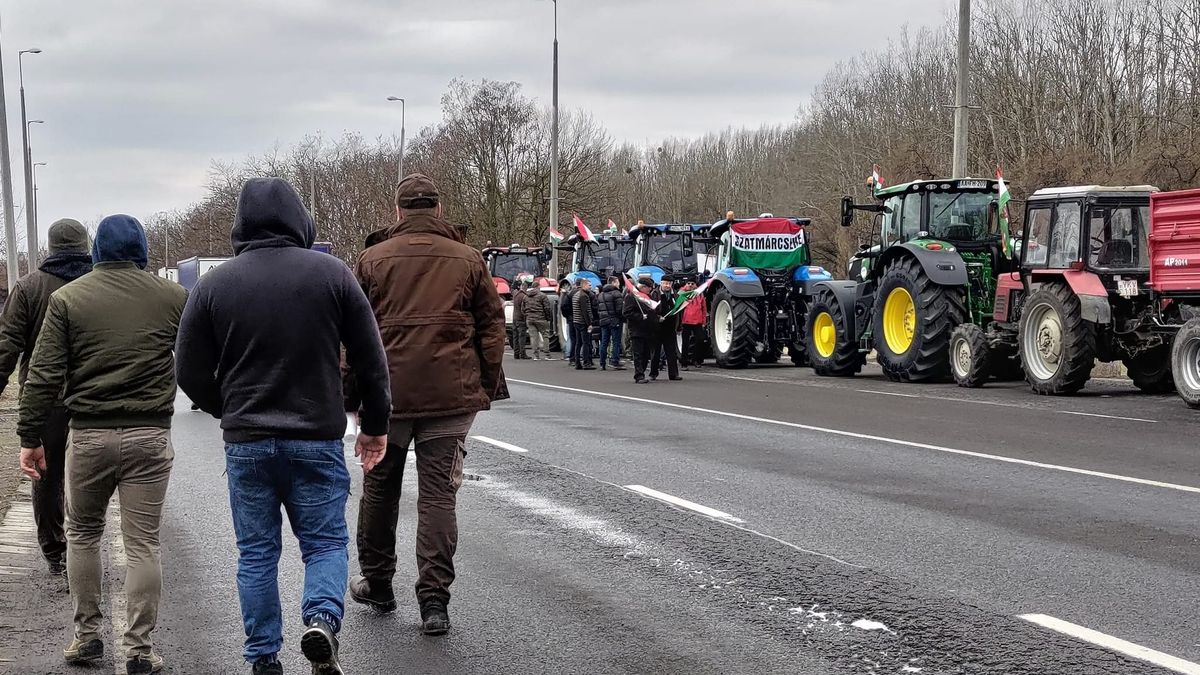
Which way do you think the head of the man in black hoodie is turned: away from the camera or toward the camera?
away from the camera

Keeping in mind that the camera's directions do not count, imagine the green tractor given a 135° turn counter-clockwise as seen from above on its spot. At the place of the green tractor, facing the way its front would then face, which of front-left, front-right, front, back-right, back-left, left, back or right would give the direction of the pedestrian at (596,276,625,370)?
back-right

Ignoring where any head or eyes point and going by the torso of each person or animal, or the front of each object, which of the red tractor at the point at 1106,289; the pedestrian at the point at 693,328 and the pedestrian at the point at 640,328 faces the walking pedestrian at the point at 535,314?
the red tractor

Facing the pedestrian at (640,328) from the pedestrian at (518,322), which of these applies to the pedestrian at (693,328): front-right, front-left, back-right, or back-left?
front-left

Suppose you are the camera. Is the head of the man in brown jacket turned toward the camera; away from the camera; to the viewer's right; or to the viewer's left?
away from the camera

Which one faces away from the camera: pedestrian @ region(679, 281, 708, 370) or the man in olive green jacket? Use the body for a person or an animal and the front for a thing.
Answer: the man in olive green jacket

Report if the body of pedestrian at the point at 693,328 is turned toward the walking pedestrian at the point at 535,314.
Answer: no

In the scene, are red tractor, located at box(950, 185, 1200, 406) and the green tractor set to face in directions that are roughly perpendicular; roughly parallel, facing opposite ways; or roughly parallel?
roughly parallel

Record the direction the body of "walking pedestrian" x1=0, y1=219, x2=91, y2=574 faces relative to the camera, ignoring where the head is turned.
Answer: away from the camera

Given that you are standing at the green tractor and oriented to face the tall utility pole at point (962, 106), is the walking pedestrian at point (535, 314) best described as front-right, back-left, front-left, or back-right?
front-left

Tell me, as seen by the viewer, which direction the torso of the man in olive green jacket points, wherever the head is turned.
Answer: away from the camera

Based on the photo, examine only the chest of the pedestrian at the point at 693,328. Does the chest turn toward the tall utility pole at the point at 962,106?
no

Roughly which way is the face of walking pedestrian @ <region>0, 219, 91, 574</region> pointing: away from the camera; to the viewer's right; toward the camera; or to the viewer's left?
away from the camera

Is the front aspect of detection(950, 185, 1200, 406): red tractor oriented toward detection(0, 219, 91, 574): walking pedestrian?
no

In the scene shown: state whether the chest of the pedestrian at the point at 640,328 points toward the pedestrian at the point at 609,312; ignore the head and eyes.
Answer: no
